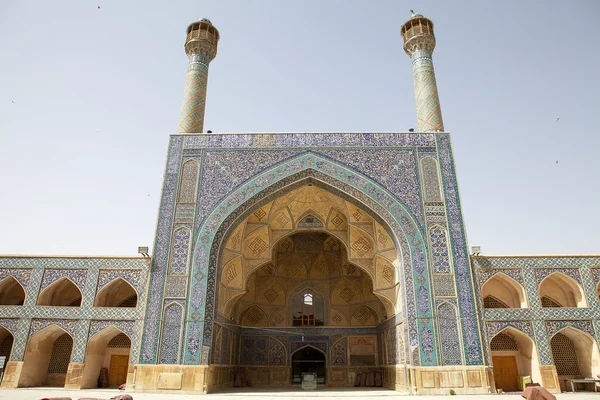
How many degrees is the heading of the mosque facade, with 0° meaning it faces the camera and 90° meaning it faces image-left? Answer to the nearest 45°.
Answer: approximately 0°
